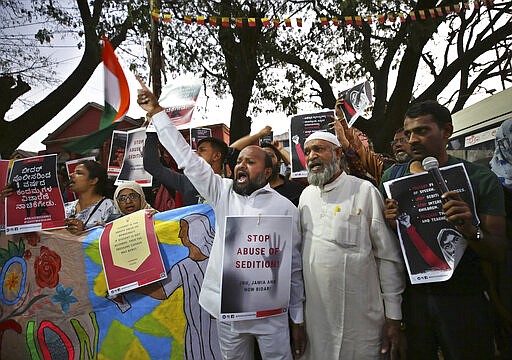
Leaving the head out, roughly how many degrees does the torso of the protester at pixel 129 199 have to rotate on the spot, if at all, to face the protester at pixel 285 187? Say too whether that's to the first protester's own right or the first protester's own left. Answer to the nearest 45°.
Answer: approximately 45° to the first protester's own left

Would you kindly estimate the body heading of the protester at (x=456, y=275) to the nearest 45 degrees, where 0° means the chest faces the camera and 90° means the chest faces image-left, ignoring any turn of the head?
approximately 45°

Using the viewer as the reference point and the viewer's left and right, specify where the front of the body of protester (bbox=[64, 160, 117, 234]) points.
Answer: facing the viewer and to the left of the viewer

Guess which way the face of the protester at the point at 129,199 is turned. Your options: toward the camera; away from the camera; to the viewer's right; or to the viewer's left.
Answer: toward the camera

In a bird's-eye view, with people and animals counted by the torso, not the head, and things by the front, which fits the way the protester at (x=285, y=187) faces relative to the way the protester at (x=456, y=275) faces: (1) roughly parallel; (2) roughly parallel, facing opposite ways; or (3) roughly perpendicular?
roughly parallel

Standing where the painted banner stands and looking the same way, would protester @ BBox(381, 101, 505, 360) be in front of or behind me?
in front

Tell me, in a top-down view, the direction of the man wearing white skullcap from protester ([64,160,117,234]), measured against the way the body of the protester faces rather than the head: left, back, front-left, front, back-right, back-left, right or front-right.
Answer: left

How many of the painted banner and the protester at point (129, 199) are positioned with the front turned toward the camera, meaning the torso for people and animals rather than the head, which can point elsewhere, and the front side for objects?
2

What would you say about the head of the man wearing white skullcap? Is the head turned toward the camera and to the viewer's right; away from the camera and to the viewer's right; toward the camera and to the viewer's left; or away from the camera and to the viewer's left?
toward the camera and to the viewer's left

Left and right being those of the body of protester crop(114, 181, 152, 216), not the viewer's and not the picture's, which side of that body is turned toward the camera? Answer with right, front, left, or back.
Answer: front

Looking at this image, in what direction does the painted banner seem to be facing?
toward the camera

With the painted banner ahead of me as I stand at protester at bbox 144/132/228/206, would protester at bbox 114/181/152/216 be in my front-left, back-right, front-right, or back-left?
front-right

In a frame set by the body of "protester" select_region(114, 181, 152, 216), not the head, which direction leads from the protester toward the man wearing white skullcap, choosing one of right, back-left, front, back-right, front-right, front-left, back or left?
front-left

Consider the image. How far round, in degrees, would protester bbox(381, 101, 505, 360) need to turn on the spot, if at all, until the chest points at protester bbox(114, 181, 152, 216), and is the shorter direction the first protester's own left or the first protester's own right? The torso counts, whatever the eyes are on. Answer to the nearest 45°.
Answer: approximately 45° to the first protester's own right
